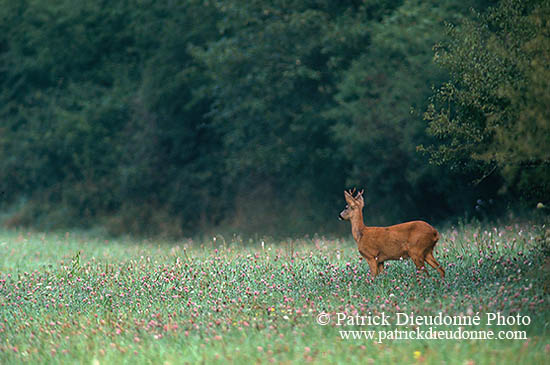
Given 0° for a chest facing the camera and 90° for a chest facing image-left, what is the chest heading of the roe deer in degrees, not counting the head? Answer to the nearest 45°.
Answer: approximately 90°
